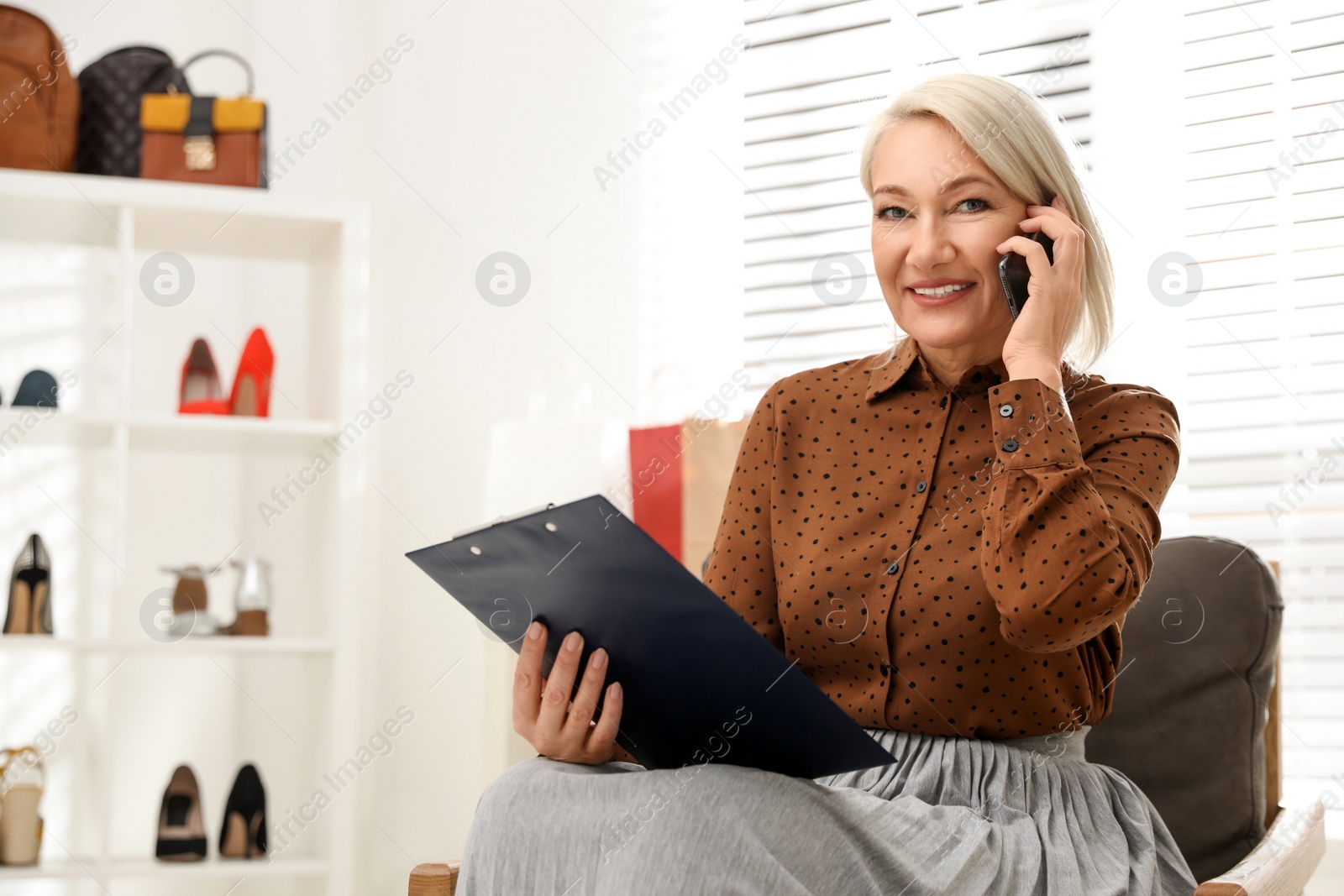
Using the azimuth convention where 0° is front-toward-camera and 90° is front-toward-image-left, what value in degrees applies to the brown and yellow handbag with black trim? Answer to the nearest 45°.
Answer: approximately 0°

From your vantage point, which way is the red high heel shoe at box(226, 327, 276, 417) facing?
away from the camera

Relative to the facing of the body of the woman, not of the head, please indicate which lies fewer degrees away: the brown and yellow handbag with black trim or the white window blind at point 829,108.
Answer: the brown and yellow handbag with black trim

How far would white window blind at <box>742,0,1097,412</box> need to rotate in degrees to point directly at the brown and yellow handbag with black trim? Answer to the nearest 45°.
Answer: approximately 45° to its right

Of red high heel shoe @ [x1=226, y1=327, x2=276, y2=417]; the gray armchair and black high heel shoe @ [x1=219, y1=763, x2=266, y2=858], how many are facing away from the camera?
2

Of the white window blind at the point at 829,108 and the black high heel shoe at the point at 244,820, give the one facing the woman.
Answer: the white window blind

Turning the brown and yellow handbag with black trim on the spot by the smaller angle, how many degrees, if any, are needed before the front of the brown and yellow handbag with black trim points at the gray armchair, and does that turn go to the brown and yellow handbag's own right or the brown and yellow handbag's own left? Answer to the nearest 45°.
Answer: approximately 45° to the brown and yellow handbag's own left

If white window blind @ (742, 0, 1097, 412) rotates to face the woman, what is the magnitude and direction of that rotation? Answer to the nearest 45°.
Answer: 0° — it already faces them

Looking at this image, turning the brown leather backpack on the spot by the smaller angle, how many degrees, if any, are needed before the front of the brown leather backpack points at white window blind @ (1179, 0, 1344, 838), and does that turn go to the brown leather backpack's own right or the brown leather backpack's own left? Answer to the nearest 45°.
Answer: approximately 45° to the brown leather backpack's own left
